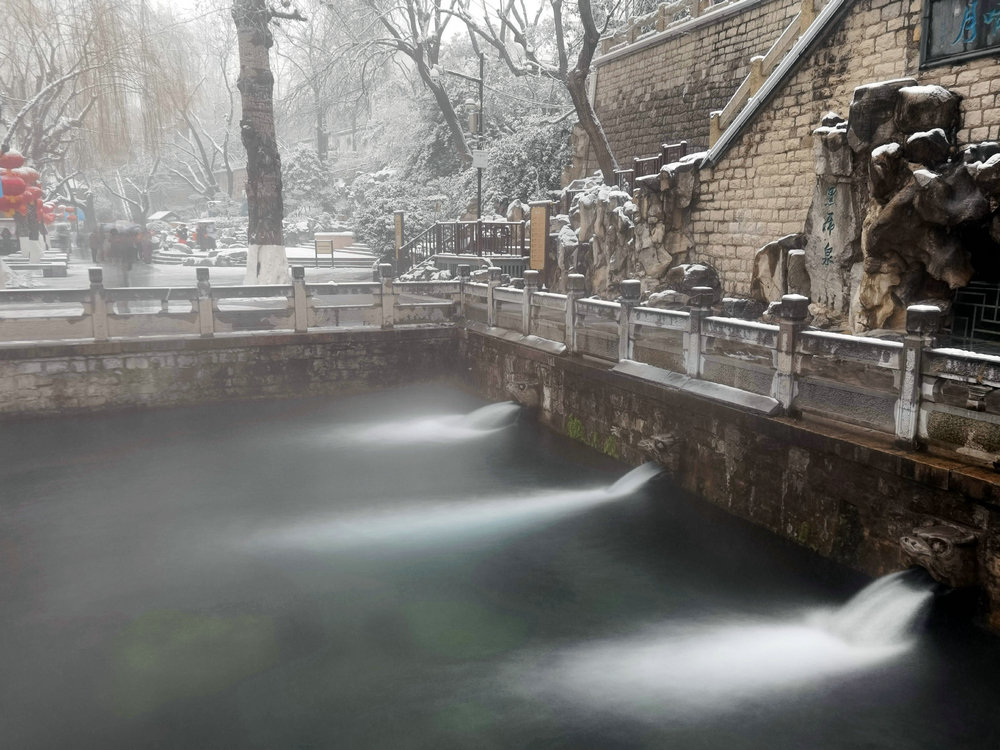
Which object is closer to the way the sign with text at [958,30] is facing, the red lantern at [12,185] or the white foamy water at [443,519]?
the white foamy water

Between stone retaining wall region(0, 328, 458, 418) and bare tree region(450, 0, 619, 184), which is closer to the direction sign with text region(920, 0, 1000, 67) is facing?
the stone retaining wall

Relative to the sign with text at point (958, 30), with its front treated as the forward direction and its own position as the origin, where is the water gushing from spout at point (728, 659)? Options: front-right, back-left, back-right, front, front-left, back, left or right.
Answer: front-left

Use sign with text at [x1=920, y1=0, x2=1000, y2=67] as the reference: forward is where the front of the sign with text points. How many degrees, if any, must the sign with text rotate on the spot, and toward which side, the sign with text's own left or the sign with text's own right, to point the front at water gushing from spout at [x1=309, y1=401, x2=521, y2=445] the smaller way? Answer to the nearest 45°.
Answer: approximately 45° to the sign with text's own right

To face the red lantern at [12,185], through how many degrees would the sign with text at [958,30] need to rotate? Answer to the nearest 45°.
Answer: approximately 45° to its right

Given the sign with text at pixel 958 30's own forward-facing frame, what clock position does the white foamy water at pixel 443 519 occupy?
The white foamy water is roughly at 12 o'clock from the sign with text.

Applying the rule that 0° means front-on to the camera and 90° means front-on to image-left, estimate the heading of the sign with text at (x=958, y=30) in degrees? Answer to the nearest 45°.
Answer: approximately 45°

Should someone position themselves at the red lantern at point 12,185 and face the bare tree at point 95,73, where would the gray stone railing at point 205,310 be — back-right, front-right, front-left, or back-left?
back-right

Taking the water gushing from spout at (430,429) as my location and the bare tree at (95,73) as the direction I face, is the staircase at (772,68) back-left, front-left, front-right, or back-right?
back-right

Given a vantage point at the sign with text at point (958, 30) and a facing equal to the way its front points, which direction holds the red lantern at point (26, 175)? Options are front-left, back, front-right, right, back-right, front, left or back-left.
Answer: front-right
